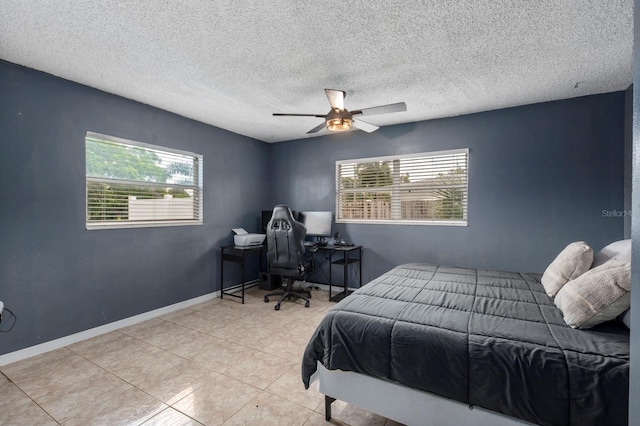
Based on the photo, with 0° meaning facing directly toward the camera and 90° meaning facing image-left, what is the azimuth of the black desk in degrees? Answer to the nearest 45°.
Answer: approximately 45°

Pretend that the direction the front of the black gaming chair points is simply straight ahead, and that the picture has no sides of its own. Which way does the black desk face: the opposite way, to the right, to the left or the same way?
the opposite way

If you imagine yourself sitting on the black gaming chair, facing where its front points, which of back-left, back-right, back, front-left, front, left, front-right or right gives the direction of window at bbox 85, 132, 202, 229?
back-left

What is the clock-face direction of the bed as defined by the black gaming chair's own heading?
The bed is roughly at 4 o'clock from the black gaming chair.

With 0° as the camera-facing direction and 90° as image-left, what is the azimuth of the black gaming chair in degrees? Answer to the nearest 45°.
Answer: approximately 225°

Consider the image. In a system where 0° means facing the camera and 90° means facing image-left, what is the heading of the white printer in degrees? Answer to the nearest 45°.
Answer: approximately 315°

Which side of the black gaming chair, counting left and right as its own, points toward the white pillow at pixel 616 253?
right
